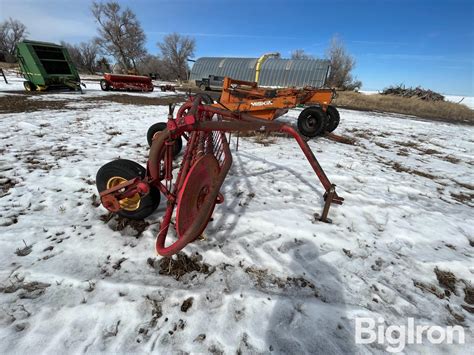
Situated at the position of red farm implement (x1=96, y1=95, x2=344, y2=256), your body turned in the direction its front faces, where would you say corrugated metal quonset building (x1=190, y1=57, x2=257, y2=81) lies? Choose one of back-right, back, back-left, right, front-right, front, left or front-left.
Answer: left

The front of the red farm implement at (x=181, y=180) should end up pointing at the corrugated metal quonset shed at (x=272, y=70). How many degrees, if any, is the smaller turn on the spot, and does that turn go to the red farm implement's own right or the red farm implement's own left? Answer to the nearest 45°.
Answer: approximately 90° to the red farm implement's own left

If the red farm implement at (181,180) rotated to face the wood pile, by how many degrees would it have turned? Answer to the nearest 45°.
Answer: approximately 45° to its left

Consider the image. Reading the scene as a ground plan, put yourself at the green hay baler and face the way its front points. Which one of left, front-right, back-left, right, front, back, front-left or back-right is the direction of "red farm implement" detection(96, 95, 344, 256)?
front-right

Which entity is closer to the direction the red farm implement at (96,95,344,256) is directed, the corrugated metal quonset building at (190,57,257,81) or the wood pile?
the wood pile

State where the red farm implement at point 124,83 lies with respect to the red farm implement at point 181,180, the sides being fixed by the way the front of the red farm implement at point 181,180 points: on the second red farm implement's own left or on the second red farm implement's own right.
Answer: on the second red farm implement's own left

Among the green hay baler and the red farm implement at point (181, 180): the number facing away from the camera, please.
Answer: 0

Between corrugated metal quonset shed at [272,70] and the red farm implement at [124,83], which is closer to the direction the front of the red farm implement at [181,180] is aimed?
the corrugated metal quonset shed

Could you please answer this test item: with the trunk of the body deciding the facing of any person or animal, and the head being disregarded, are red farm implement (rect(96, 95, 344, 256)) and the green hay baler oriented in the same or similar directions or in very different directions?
same or similar directions

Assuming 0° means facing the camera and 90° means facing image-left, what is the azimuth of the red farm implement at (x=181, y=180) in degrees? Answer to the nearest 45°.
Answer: approximately 270°

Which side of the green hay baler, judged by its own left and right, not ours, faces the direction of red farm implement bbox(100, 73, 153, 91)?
left
